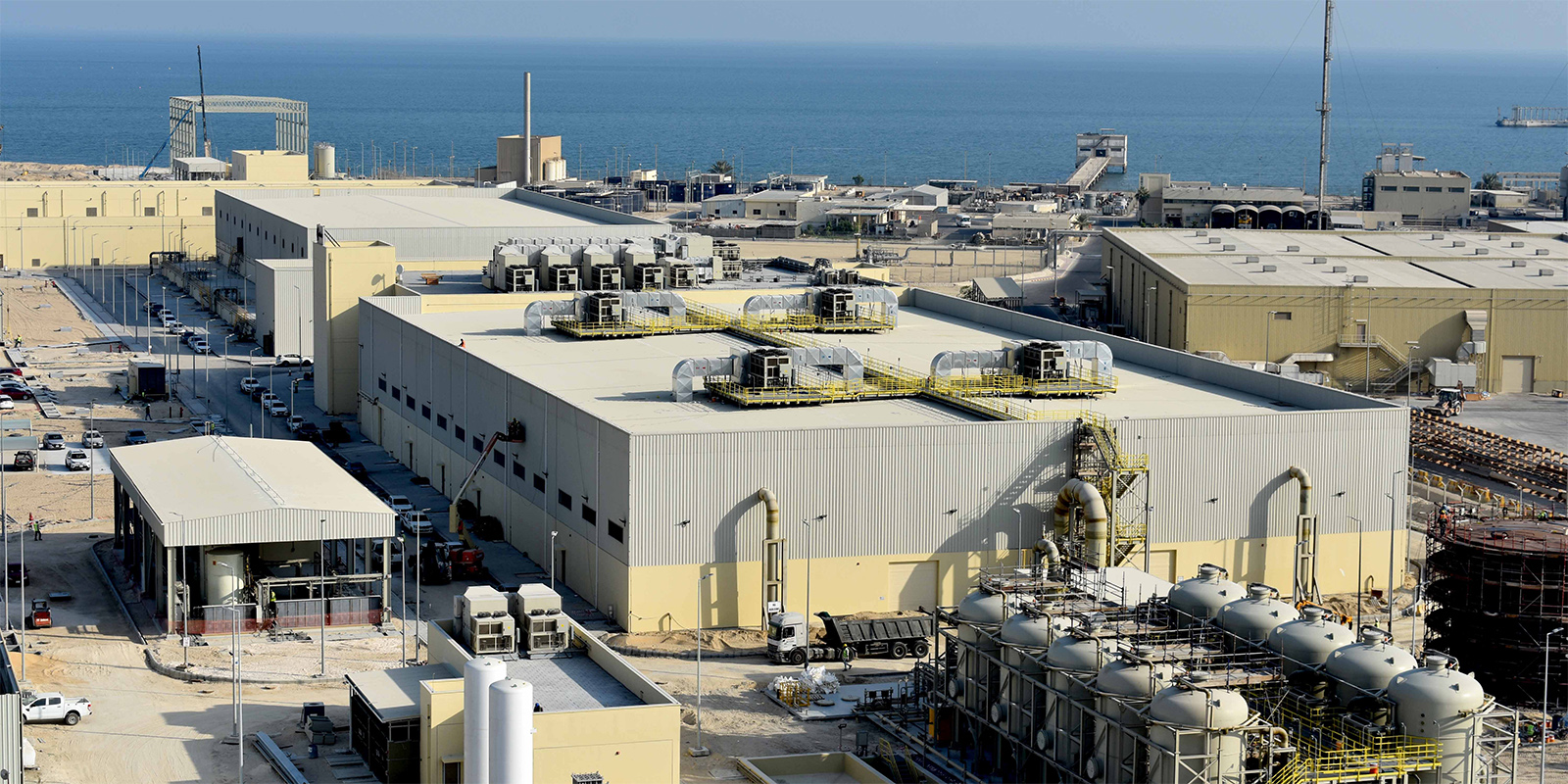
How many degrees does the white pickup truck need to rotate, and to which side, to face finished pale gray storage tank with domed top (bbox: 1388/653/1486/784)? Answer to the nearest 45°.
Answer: approximately 135° to its left

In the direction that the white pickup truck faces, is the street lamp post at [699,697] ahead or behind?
behind

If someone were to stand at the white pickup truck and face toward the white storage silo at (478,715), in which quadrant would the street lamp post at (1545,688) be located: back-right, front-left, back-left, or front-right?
front-left

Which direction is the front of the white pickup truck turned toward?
to the viewer's left

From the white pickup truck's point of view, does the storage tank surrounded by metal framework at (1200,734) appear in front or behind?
behind

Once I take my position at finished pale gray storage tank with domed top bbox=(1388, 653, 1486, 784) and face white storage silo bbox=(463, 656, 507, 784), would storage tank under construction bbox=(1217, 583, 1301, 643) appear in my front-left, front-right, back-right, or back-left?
front-right

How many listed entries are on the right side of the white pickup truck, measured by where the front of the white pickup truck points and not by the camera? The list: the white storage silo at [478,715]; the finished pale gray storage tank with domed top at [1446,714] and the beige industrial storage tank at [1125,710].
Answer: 0

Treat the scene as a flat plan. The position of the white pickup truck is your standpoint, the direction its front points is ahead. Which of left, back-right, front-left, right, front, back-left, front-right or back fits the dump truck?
back

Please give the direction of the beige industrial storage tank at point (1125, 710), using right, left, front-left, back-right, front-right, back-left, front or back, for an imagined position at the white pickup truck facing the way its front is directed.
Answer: back-left

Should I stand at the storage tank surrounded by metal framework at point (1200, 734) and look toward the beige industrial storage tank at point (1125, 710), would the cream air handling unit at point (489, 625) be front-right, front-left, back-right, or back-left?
front-left

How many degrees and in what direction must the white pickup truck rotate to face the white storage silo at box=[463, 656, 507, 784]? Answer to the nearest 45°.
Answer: approximately 135° to its left
